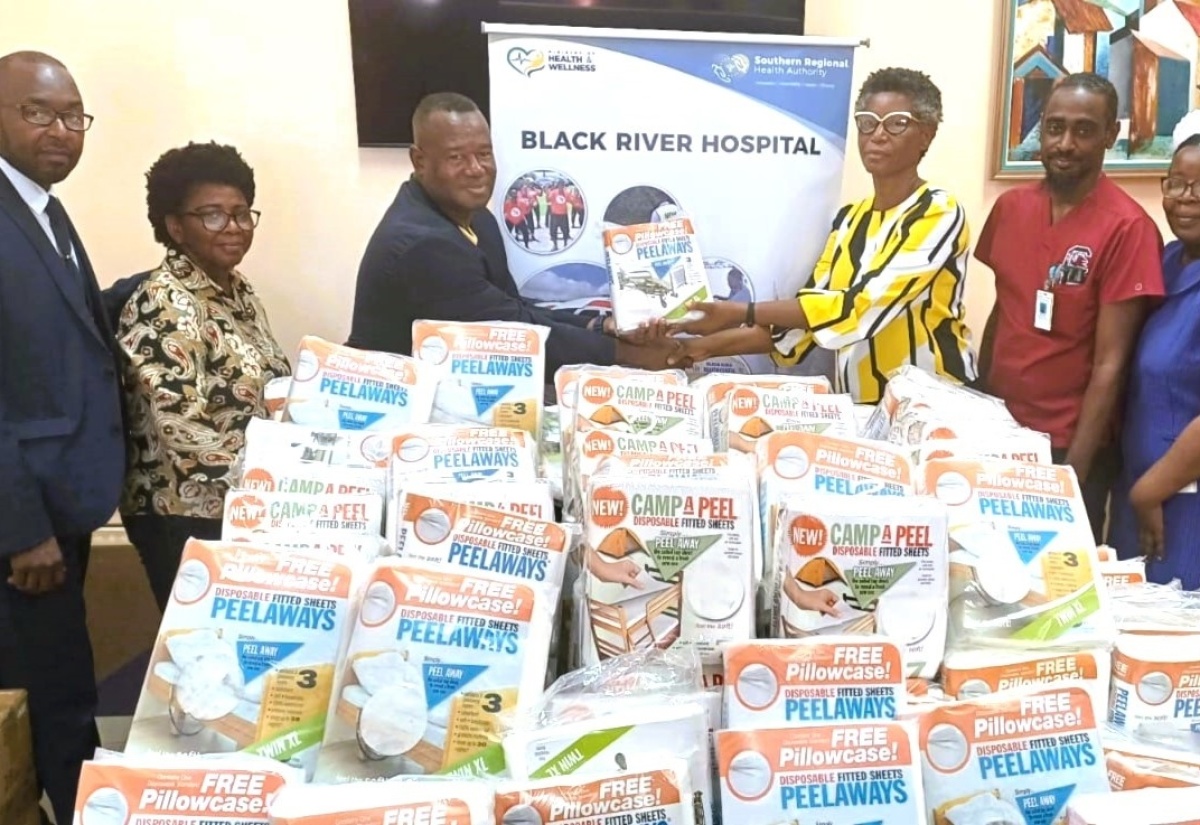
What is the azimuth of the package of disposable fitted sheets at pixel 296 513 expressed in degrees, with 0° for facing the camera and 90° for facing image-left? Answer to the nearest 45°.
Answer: approximately 0°

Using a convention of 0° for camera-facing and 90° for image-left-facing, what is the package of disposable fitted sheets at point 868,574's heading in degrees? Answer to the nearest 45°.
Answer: approximately 0°

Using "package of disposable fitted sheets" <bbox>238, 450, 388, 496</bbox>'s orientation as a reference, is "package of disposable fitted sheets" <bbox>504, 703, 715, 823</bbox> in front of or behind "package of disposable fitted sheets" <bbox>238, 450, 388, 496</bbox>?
in front

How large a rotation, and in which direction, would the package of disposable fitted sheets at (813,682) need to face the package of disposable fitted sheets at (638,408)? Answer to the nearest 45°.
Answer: approximately 135° to its right
